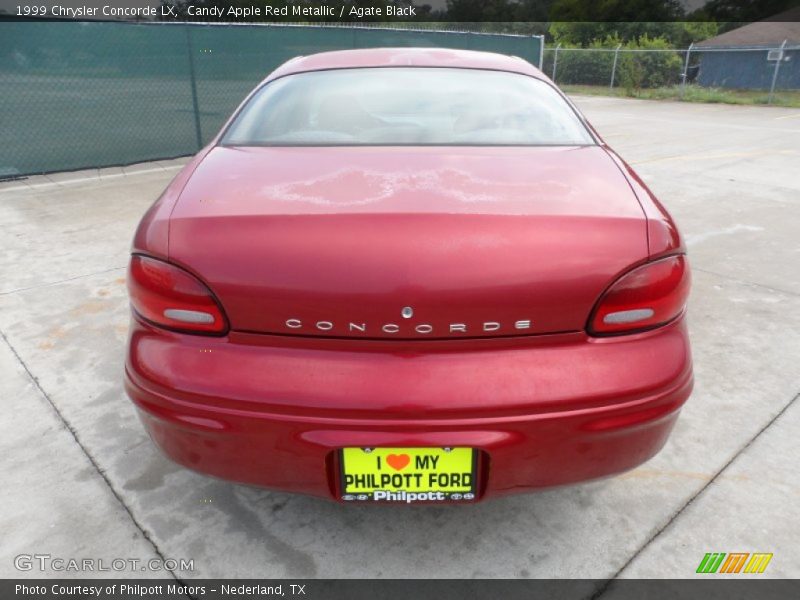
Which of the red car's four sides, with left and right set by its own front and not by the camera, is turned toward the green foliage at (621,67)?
front

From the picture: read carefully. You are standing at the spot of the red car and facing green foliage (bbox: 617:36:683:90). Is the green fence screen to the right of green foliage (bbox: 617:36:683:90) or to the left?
left

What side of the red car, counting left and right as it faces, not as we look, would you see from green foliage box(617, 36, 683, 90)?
front

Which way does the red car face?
away from the camera

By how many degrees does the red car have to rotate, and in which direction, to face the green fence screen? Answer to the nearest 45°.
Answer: approximately 45° to its left
